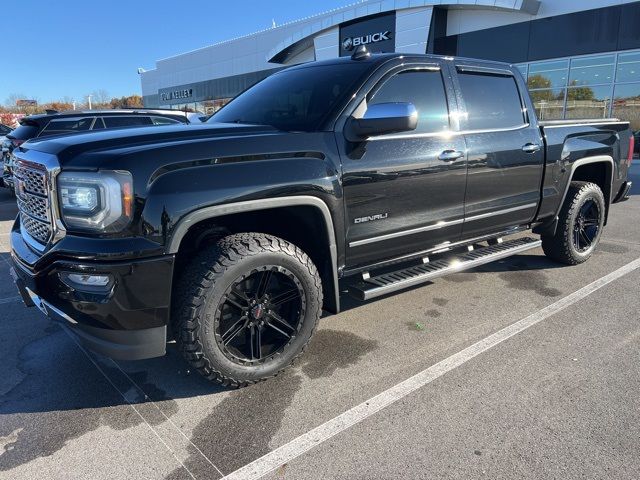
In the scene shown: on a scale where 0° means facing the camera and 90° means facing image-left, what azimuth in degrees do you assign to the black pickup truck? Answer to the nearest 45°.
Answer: approximately 45°

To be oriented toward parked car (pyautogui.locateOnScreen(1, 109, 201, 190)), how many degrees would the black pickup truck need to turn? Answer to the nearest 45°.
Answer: approximately 90° to its right

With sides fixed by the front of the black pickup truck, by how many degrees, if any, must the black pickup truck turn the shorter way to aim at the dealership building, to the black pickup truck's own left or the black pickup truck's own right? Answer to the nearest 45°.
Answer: approximately 180°

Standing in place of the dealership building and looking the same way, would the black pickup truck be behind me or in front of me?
in front

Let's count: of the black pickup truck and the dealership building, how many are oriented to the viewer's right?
0

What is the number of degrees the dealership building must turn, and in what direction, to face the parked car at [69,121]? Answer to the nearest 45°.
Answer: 0° — it already faces it

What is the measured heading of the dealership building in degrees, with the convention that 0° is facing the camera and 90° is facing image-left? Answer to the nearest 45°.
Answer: approximately 45°

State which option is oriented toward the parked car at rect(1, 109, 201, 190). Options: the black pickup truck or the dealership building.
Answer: the dealership building
